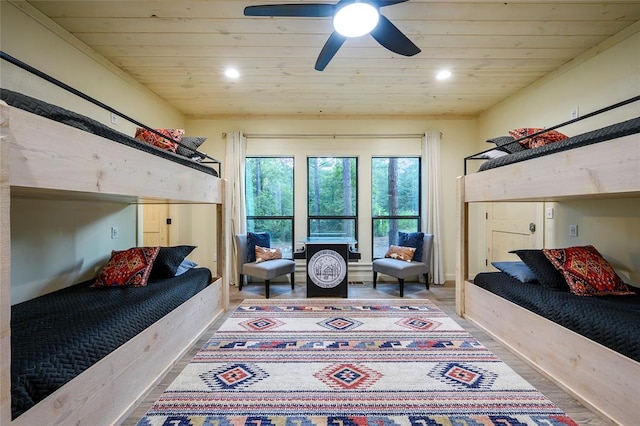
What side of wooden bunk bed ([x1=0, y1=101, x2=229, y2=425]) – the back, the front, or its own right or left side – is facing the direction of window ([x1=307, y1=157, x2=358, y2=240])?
left

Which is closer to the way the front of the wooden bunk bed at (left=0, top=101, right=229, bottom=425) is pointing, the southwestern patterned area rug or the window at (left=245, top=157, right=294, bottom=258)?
the southwestern patterned area rug

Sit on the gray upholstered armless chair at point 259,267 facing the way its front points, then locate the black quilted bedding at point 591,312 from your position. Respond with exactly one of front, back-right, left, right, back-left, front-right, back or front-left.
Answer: front

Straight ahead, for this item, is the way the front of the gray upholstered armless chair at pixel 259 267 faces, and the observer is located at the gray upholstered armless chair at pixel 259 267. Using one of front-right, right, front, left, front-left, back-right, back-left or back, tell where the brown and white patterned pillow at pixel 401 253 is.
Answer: front-left

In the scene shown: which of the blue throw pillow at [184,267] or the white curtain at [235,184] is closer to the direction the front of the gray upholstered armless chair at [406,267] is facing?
the blue throw pillow

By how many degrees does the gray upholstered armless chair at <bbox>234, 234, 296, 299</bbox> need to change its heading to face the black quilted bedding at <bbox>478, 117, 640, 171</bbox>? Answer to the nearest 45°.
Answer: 0° — it already faces it

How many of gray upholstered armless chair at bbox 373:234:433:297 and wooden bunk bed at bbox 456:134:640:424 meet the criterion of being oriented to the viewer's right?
0

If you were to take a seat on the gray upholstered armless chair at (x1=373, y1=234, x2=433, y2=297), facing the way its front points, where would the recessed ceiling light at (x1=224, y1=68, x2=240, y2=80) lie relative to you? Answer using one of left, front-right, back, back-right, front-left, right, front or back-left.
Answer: front

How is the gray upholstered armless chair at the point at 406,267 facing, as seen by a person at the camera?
facing the viewer and to the left of the viewer

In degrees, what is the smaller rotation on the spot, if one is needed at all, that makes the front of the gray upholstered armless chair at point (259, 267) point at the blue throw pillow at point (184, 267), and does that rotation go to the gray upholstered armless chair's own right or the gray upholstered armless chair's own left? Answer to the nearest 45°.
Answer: approximately 90° to the gray upholstered armless chair's own right

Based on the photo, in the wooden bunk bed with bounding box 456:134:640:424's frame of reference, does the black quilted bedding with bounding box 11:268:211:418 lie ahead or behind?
ahead

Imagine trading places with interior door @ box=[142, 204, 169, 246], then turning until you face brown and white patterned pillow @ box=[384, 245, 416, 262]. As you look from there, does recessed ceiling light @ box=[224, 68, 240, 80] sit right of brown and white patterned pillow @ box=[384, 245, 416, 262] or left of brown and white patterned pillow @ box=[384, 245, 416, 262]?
right
